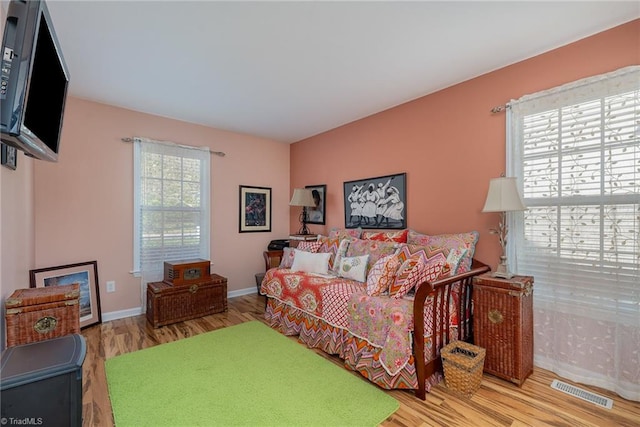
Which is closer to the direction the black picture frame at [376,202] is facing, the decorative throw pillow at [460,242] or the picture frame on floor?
the picture frame on floor

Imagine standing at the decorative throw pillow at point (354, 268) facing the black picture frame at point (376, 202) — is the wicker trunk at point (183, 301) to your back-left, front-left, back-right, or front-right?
back-left

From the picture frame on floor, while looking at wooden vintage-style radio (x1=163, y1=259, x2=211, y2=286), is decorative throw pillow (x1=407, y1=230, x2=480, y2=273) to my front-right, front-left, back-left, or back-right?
front-right

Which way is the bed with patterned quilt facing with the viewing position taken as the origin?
facing the viewer and to the left of the viewer

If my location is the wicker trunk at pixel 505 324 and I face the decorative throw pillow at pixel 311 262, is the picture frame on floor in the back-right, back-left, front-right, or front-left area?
front-left

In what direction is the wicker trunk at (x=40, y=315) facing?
toward the camera

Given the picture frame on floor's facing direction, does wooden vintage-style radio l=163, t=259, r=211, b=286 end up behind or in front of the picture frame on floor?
in front

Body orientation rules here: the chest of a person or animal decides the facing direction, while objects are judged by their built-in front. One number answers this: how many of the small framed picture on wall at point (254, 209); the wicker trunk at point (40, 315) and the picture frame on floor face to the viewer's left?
0

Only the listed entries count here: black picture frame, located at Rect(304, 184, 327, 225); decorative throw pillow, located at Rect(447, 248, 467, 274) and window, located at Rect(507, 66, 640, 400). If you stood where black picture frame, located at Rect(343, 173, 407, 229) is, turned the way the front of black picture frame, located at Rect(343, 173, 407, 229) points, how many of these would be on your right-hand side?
1

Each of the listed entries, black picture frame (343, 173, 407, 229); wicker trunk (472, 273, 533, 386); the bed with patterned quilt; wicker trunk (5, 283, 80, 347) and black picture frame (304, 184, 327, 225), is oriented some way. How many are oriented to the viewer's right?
0

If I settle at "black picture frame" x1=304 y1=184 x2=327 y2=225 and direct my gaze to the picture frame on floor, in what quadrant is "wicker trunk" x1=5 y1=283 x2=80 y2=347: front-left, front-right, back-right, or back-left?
front-left

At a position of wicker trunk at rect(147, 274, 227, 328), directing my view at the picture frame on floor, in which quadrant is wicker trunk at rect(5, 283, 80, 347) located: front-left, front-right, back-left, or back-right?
front-left

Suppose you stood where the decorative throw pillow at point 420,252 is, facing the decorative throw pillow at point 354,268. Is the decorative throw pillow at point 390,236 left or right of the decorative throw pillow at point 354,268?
right

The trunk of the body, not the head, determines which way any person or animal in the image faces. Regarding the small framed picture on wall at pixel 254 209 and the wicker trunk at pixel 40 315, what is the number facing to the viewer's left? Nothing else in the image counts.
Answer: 0

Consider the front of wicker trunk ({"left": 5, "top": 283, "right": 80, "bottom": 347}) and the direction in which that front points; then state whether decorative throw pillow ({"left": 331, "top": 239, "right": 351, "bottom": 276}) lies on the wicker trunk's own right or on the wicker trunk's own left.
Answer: on the wicker trunk's own left
